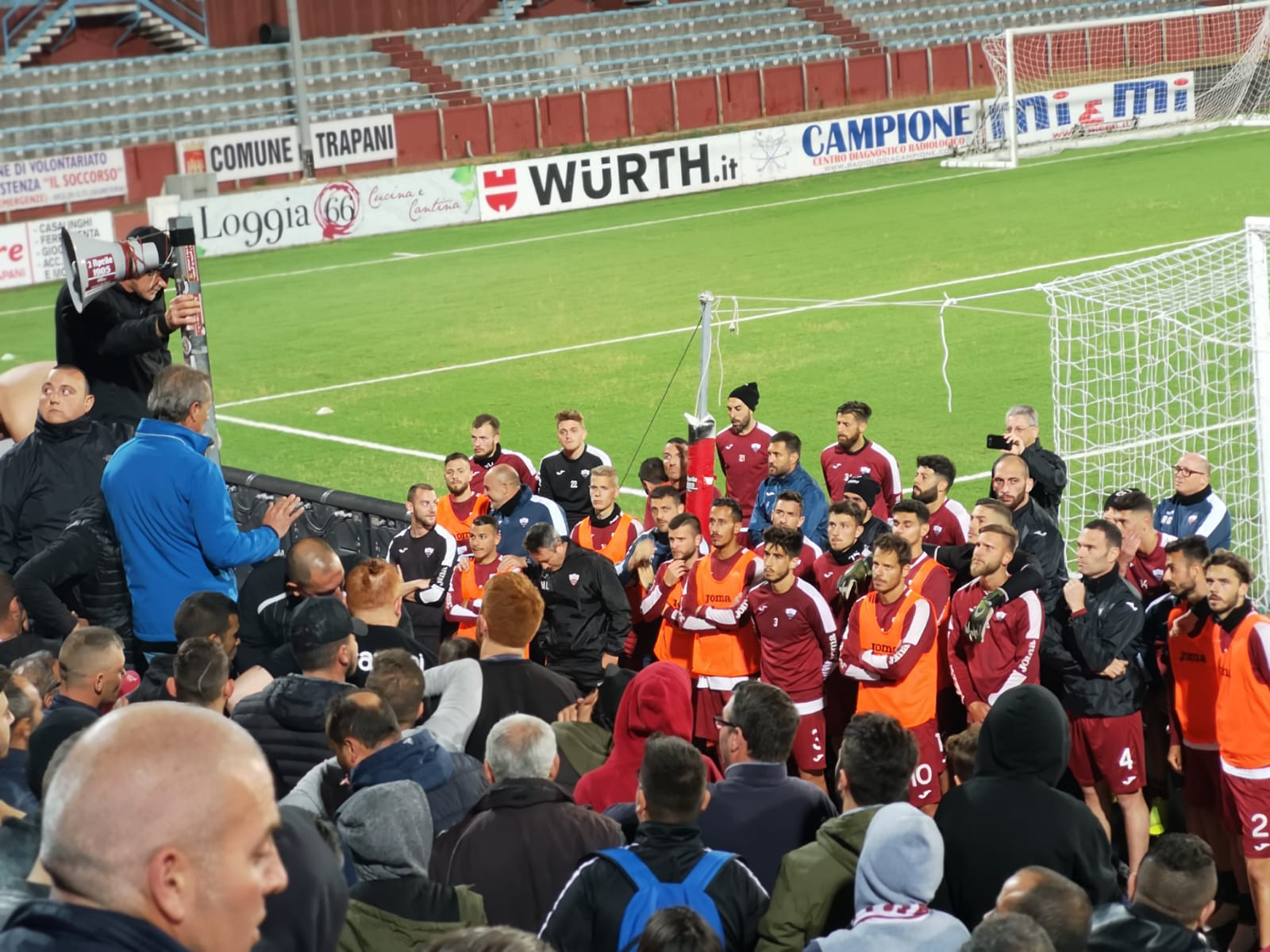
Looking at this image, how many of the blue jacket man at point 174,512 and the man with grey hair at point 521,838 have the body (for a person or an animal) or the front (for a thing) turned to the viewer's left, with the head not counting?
0

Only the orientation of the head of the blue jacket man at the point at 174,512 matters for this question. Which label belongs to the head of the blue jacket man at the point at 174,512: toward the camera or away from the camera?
away from the camera

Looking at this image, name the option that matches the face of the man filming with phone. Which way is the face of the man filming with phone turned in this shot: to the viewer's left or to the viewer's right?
to the viewer's left

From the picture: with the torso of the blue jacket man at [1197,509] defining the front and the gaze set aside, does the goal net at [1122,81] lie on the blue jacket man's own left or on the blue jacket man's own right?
on the blue jacket man's own right

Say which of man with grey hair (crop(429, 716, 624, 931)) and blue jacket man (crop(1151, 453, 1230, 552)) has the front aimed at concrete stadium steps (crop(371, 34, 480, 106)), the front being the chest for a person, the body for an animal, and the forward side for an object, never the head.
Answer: the man with grey hair

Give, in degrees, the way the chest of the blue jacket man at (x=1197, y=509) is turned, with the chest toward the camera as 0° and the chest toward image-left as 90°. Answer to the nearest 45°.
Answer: approximately 45°

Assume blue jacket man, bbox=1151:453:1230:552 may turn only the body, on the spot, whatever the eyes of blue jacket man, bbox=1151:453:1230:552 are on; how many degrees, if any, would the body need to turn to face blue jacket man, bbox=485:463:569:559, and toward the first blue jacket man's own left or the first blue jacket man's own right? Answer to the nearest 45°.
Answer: approximately 45° to the first blue jacket man's own right

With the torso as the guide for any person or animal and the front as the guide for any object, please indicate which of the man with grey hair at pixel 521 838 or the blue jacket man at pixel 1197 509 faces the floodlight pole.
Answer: the man with grey hair

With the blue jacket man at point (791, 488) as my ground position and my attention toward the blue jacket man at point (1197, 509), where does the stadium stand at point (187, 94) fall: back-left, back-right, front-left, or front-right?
back-left

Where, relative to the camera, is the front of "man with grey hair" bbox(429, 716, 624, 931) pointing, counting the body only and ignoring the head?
away from the camera

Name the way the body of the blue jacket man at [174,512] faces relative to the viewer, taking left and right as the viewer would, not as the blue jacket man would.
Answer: facing away from the viewer and to the right of the viewer
